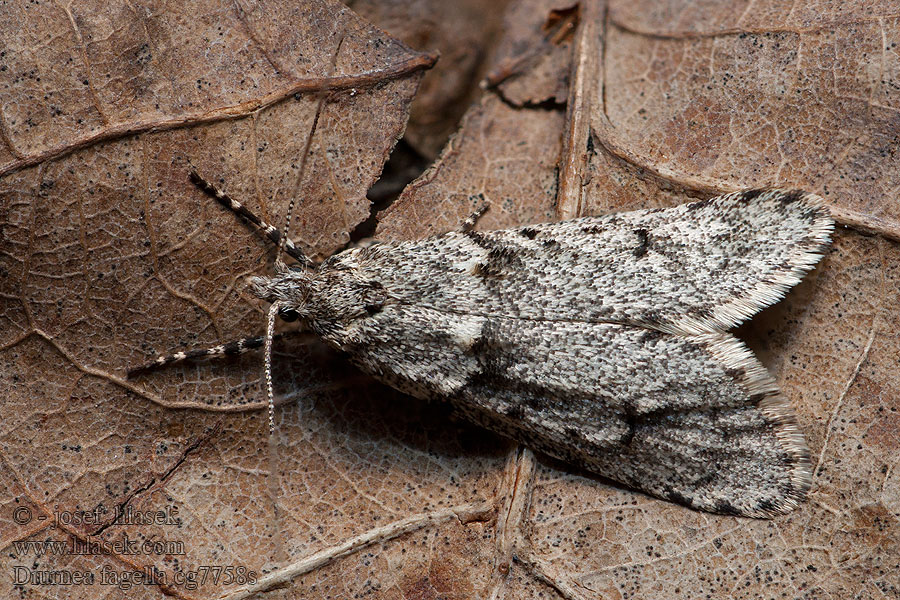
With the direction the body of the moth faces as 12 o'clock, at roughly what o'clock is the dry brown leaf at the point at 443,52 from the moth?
The dry brown leaf is roughly at 2 o'clock from the moth.

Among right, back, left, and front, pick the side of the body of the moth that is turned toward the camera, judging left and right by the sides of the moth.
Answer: left
